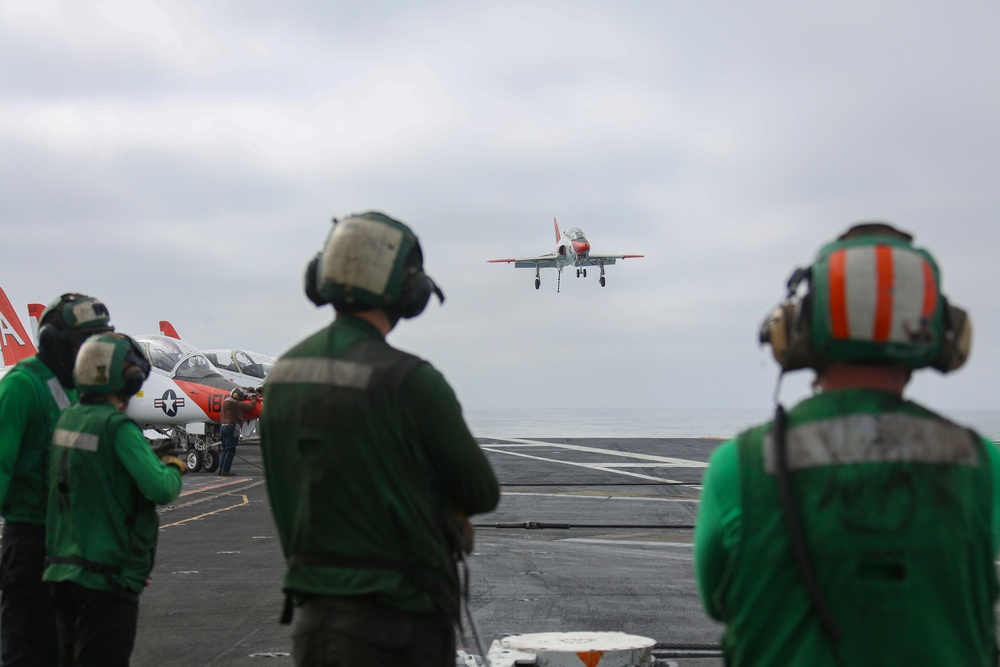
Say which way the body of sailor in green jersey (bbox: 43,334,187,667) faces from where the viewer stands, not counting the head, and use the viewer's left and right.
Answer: facing away from the viewer and to the right of the viewer

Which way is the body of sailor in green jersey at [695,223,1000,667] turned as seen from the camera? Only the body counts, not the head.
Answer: away from the camera

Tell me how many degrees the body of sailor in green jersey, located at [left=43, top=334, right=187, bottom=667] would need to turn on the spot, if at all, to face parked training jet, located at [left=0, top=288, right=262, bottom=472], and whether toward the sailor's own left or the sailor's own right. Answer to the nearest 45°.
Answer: approximately 45° to the sailor's own left

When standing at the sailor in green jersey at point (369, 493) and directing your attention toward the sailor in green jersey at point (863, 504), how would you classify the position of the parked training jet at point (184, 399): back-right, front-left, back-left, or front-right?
back-left

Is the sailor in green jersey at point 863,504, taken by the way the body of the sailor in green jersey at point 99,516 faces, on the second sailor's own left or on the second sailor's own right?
on the second sailor's own right

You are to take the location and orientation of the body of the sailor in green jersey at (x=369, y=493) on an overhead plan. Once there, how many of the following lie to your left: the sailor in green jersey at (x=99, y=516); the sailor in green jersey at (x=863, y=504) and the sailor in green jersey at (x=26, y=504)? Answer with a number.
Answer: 2

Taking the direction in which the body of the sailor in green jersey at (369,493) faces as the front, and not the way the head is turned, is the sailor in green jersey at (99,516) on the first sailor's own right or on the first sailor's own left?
on the first sailor's own left

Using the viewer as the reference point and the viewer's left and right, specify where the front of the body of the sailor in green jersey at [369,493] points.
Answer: facing away from the viewer and to the right of the viewer
